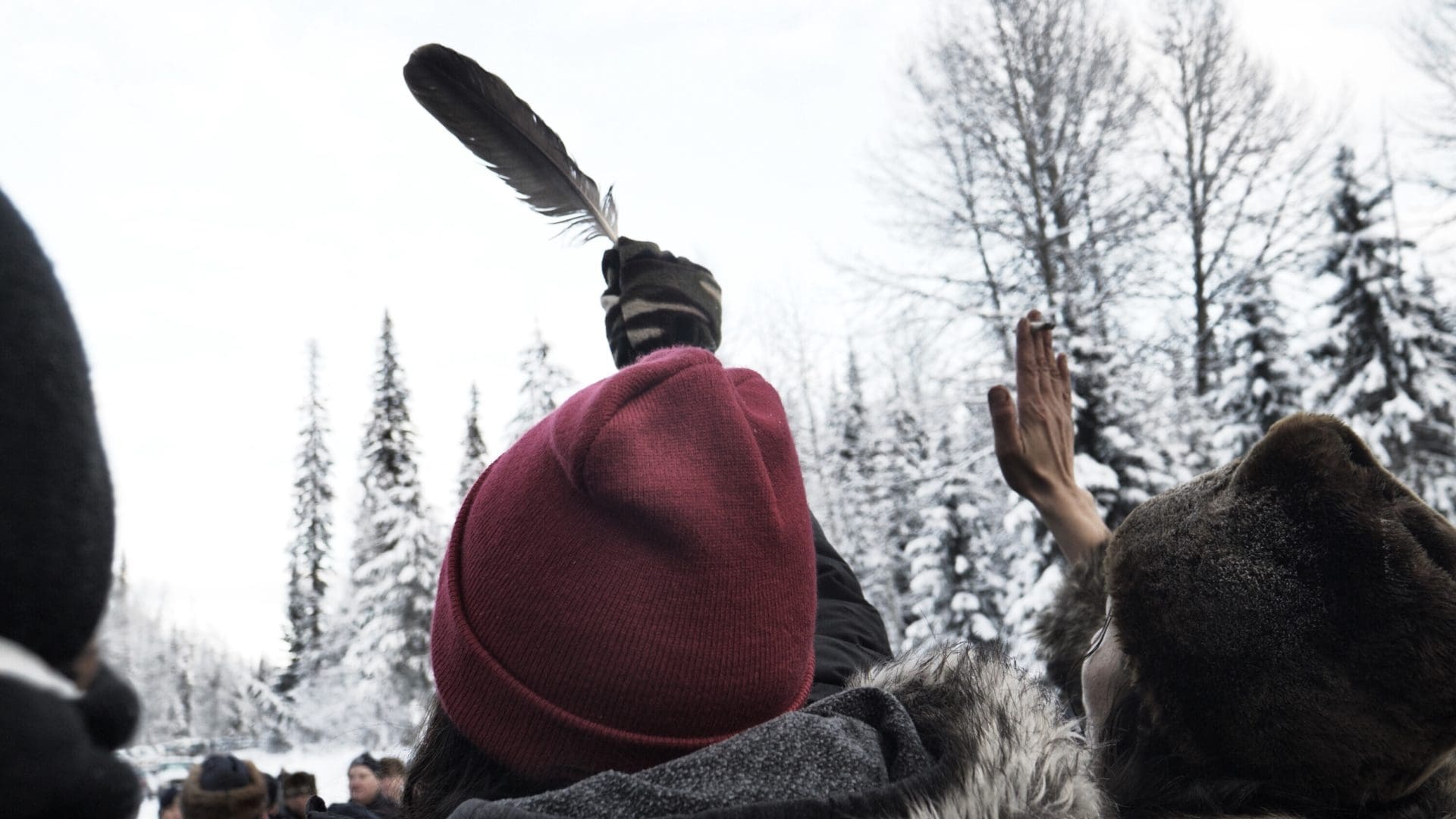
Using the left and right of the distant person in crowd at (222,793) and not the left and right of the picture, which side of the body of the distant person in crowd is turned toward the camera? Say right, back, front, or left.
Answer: back

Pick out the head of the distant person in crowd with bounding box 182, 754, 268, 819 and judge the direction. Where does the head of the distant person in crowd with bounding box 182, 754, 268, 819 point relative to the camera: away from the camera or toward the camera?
away from the camera

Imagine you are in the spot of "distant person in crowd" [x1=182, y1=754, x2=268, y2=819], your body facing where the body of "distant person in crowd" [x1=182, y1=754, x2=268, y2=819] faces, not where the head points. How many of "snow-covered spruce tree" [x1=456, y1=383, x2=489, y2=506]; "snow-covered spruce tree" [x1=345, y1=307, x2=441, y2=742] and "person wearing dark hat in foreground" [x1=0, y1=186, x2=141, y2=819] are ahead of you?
2

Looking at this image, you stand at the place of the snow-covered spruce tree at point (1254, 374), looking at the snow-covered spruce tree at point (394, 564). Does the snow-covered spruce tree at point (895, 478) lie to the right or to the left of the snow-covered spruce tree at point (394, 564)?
right

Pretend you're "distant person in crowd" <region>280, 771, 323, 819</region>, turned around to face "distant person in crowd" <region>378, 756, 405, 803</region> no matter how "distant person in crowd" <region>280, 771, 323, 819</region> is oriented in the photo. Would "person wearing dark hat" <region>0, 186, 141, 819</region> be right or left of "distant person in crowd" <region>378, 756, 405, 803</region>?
right
